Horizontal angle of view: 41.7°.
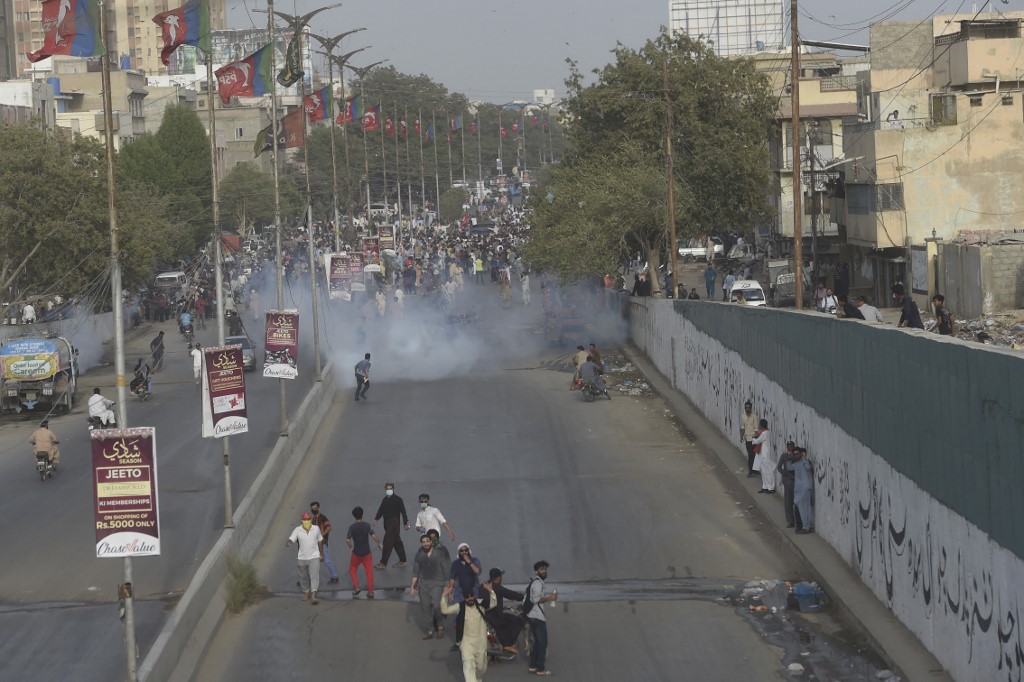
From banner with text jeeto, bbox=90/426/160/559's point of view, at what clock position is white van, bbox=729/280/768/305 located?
The white van is roughly at 7 o'clock from the banner with text jeeto.

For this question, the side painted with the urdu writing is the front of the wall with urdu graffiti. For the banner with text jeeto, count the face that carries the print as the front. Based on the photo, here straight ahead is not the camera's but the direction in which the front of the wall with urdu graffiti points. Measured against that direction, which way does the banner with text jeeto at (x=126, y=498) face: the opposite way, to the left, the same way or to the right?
to the left

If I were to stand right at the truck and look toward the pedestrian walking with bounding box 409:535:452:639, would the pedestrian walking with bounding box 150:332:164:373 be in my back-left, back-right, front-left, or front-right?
back-left

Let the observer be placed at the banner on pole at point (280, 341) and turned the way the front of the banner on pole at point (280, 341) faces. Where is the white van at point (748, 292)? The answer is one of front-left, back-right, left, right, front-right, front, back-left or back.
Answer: back-left

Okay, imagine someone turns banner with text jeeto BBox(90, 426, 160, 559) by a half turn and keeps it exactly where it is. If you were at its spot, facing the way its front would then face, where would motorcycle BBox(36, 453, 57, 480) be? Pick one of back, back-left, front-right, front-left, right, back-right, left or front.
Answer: front

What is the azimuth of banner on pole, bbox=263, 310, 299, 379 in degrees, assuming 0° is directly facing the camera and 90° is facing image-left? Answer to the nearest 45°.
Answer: approximately 0°

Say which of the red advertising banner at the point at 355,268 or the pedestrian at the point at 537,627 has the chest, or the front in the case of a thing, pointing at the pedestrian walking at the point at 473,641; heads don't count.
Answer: the red advertising banner

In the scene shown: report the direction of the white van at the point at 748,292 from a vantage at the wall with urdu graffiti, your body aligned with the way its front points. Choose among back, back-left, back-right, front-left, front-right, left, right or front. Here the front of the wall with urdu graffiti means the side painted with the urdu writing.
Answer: back-right

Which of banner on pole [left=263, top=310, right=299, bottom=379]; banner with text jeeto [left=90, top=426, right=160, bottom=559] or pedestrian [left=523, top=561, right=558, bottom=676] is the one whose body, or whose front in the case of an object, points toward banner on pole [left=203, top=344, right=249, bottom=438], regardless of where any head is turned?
banner on pole [left=263, top=310, right=299, bottom=379]

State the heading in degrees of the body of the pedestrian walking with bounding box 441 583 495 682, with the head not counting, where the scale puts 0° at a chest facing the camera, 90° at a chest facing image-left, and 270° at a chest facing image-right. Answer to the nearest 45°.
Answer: approximately 0°
